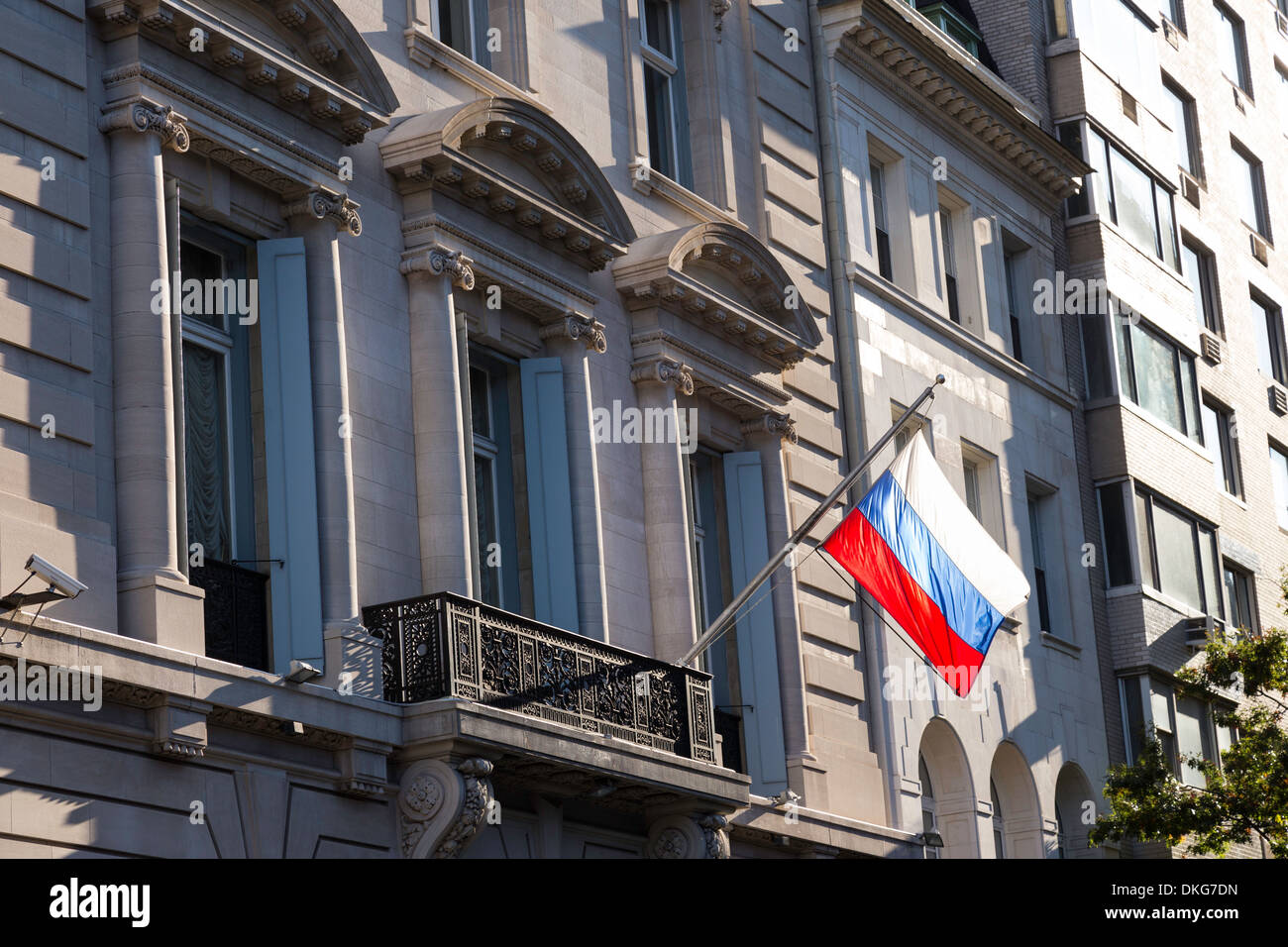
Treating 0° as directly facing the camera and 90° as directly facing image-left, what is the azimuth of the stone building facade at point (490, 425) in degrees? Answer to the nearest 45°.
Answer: approximately 315°

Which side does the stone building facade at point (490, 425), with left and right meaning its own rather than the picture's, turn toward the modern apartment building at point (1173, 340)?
left
